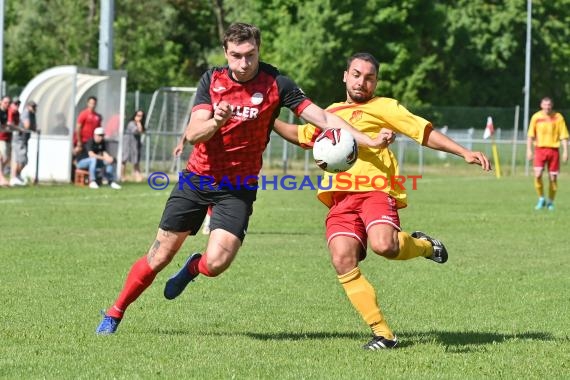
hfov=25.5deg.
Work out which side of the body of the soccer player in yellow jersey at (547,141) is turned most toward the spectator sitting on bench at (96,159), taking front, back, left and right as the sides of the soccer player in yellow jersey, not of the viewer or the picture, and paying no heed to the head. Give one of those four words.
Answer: right

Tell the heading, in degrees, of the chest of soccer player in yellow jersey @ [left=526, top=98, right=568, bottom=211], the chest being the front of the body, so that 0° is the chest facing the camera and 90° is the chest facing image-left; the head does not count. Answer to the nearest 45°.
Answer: approximately 0°

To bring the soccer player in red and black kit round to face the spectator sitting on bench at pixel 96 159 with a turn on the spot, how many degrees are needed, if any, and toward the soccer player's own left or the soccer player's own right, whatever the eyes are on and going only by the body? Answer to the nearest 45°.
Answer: approximately 180°

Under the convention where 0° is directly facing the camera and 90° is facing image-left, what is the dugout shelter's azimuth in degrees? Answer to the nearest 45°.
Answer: approximately 315°

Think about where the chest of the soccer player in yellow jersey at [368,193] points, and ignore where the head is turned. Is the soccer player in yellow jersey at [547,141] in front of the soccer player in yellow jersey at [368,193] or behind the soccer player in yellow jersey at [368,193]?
behind

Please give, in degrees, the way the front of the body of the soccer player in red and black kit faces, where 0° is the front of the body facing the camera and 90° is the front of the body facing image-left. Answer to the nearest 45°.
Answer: approximately 0°

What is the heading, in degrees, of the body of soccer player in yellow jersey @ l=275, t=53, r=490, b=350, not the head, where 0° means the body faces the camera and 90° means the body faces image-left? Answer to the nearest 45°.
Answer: approximately 45°

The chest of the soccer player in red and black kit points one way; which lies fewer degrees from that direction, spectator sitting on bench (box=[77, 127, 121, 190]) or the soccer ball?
the soccer ball
